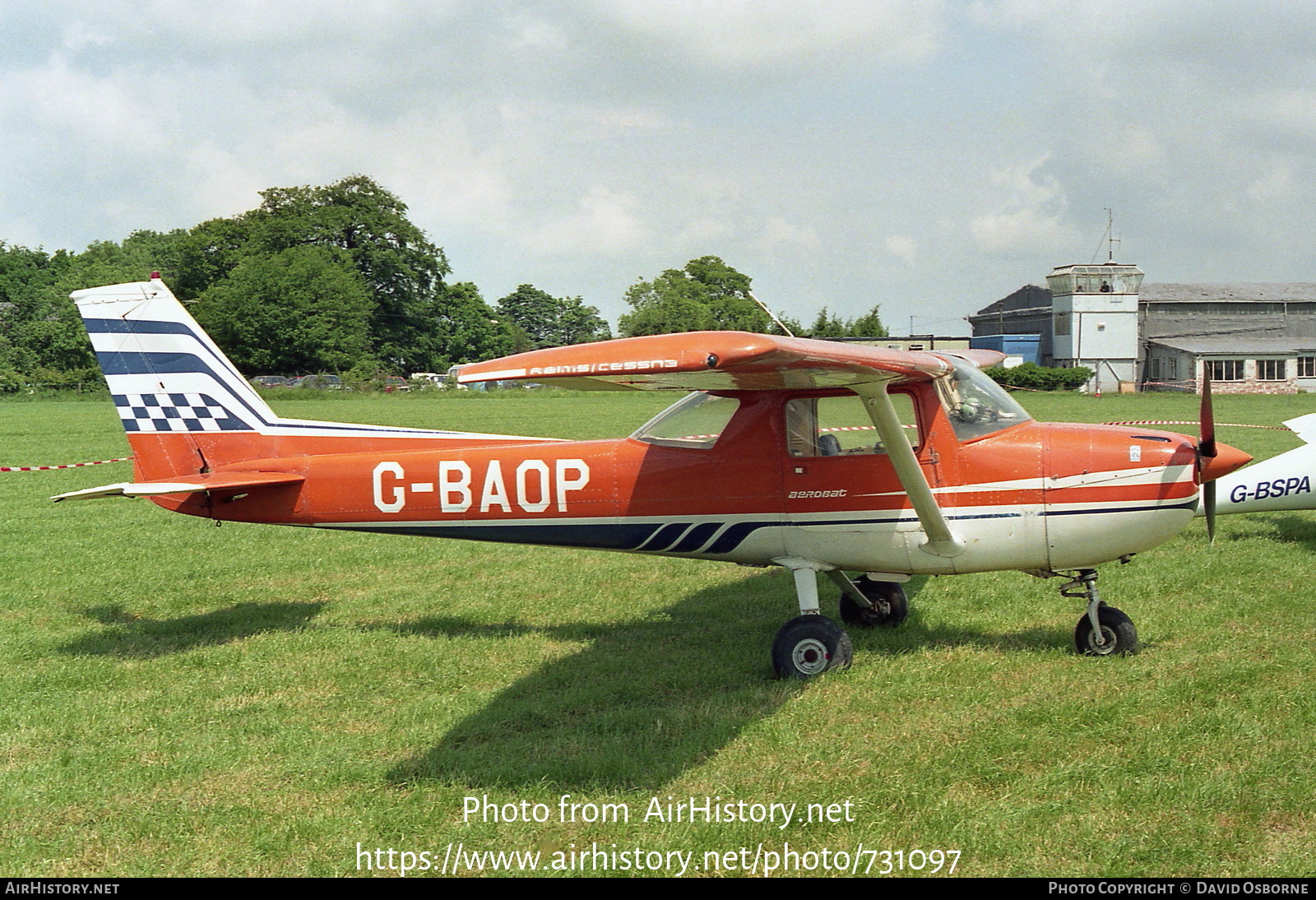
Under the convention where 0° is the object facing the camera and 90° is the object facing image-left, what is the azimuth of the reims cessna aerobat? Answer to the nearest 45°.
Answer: approximately 270°
